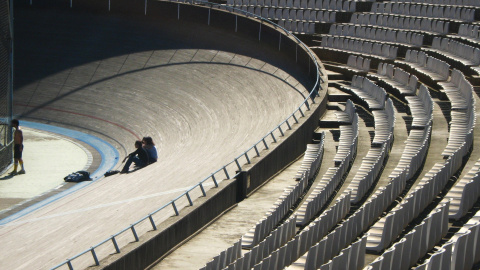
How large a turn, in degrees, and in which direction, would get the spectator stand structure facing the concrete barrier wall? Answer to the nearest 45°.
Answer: approximately 45° to its left

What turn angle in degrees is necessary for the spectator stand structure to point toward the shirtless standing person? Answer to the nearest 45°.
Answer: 0° — it already faces them

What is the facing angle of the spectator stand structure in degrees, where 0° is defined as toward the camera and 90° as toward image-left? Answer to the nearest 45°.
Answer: approximately 90°
